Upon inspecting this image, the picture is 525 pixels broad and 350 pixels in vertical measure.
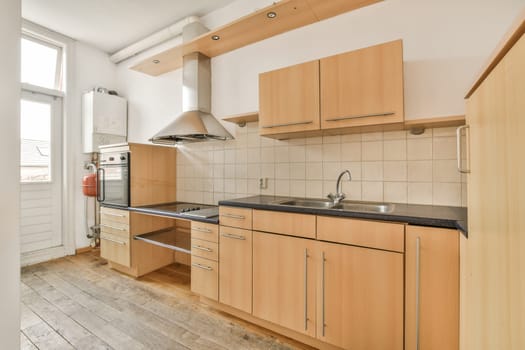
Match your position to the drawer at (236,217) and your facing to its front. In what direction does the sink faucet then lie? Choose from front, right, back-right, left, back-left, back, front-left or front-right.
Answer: back-left

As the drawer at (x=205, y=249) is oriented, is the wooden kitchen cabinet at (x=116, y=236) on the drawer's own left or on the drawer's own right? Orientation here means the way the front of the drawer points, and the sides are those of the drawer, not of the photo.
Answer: on the drawer's own right

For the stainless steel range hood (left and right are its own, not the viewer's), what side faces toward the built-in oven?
right

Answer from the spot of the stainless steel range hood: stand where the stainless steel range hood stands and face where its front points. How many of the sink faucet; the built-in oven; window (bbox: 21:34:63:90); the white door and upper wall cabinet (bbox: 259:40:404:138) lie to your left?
2

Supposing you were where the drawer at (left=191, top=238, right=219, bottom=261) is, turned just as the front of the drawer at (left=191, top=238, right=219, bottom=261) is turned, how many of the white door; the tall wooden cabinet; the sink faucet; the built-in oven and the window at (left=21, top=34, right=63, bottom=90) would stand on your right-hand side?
3

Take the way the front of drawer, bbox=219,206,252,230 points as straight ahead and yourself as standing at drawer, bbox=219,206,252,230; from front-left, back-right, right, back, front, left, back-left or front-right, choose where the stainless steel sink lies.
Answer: back-left

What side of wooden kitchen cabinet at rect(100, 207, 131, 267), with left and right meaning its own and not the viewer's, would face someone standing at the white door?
right
